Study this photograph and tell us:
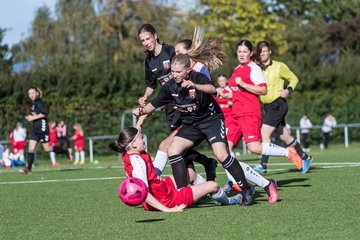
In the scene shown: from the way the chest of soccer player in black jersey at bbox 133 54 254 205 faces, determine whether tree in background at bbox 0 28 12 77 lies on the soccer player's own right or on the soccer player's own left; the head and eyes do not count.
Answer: on the soccer player's own right

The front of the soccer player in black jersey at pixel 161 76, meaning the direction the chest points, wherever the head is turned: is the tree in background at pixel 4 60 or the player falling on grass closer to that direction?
the player falling on grass

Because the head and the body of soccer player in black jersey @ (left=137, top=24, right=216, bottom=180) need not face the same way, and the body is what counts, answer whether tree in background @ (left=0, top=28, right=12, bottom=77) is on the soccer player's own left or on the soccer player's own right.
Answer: on the soccer player's own right

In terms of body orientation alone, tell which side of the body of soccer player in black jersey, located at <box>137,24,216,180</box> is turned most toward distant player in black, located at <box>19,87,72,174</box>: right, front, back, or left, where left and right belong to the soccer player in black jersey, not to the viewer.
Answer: right

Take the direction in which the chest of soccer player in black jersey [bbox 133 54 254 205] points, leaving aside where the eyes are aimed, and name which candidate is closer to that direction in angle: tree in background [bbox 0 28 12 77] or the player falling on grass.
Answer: the player falling on grass

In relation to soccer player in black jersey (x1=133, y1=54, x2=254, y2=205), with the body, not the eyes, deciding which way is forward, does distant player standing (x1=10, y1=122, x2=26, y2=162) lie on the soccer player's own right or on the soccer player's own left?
on the soccer player's own right

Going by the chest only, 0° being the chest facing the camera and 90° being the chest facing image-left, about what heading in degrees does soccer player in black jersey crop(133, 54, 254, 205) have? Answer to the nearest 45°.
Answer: approximately 45°

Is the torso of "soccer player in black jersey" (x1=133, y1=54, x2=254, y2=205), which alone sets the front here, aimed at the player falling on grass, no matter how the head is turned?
yes

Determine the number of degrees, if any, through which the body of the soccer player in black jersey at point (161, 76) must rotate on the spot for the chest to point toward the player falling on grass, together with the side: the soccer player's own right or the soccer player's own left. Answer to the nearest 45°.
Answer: approximately 45° to the soccer player's own left

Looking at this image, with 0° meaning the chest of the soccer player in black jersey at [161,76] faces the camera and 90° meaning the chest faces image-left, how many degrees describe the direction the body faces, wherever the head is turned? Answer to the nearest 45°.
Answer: approximately 45°
